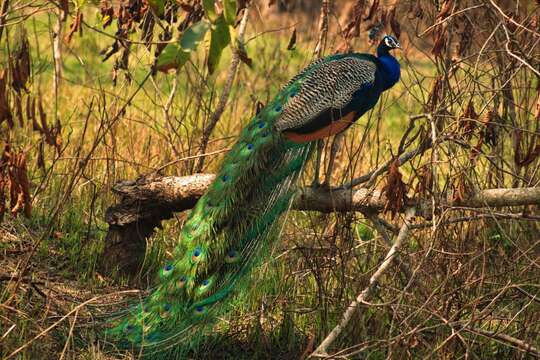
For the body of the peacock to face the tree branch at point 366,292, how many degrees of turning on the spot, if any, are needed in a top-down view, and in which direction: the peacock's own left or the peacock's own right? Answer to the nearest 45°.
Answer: approximately 45° to the peacock's own right

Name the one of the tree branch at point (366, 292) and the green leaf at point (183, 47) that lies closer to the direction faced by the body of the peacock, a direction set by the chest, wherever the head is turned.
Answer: the tree branch

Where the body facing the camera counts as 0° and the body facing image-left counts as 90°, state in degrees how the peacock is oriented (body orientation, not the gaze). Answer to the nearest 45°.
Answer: approximately 270°

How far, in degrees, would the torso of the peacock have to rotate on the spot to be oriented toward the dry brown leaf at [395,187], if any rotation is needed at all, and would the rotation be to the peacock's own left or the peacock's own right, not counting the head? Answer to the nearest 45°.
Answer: approximately 45° to the peacock's own right
